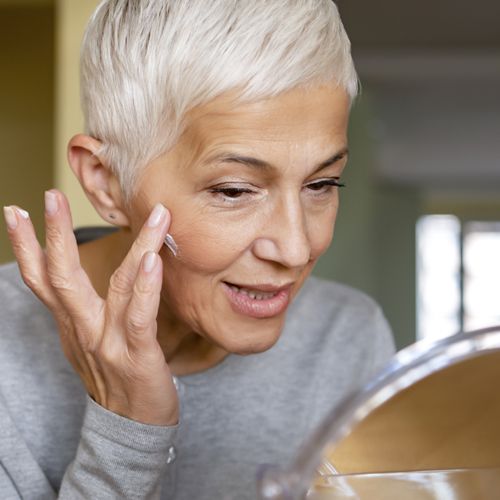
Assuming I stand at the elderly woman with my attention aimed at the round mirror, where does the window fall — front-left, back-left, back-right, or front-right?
back-left

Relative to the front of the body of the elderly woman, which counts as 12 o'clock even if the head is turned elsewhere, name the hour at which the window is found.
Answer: The window is roughly at 8 o'clock from the elderly woman.

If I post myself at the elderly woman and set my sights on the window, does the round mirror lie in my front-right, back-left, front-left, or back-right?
back-right

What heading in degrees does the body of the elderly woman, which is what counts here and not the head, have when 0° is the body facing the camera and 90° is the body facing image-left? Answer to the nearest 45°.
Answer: approximately 315°
